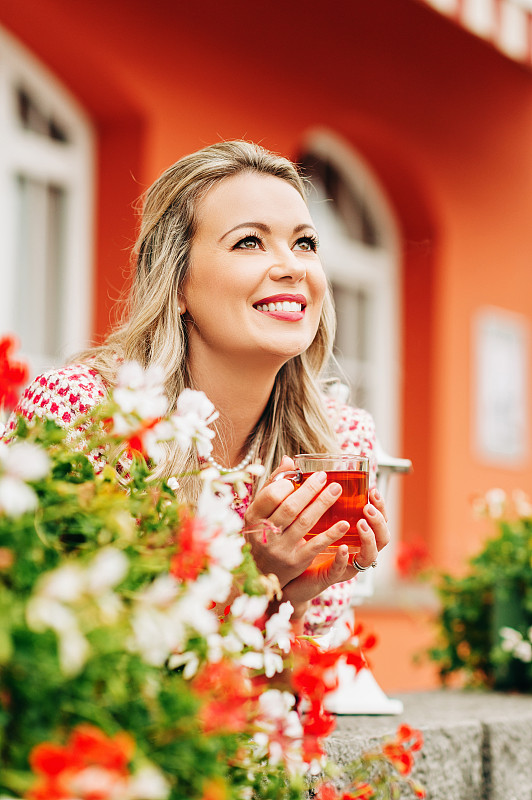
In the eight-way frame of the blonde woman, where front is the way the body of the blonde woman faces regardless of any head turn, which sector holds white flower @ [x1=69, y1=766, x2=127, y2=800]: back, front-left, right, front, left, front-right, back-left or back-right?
front-right

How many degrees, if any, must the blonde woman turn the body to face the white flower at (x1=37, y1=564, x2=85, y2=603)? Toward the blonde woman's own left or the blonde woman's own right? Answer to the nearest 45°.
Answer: approximately 45° to the blonde woman's own right

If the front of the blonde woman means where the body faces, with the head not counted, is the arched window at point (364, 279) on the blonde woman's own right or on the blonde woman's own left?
on the blonde woman's own left

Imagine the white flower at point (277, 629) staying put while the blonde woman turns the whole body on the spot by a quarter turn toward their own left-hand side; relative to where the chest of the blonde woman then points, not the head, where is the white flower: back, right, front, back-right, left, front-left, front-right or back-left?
back-right

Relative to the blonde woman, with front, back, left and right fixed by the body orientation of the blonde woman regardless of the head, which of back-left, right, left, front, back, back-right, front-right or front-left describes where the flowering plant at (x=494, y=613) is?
left

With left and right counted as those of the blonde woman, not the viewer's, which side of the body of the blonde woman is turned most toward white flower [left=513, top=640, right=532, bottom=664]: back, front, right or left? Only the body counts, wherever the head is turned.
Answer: left

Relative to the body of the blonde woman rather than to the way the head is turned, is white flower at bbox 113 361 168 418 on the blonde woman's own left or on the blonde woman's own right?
on the blonde woman's own right

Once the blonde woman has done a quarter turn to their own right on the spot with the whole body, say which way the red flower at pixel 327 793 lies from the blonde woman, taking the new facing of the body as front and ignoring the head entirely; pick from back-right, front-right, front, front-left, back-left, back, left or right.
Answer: front-left

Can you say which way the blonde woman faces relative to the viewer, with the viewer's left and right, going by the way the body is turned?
facing the viewer and to the right of the viewer

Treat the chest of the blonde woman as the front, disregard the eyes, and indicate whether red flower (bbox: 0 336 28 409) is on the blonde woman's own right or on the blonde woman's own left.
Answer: on the blonde woman's own right

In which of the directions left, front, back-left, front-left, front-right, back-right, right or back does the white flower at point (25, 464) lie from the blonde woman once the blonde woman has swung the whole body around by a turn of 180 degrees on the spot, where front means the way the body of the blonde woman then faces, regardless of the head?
back-left

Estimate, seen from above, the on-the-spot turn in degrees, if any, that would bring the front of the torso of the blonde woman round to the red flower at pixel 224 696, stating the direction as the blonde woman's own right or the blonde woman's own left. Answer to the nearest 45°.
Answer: approximately 45° to the blonde woman's own right

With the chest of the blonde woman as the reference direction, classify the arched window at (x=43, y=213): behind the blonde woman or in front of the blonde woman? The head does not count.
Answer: behind

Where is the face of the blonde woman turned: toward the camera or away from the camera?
toward the camera

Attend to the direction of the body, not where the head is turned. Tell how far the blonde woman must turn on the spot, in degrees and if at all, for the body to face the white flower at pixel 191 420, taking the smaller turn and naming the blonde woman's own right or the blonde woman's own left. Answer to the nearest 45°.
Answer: approximately 45° to the blonde woman's own right

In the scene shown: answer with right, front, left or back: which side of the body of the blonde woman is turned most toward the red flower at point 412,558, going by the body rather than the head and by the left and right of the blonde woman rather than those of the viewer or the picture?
left

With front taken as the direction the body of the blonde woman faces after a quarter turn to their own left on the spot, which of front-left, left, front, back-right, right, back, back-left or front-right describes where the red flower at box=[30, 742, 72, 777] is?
back-right
